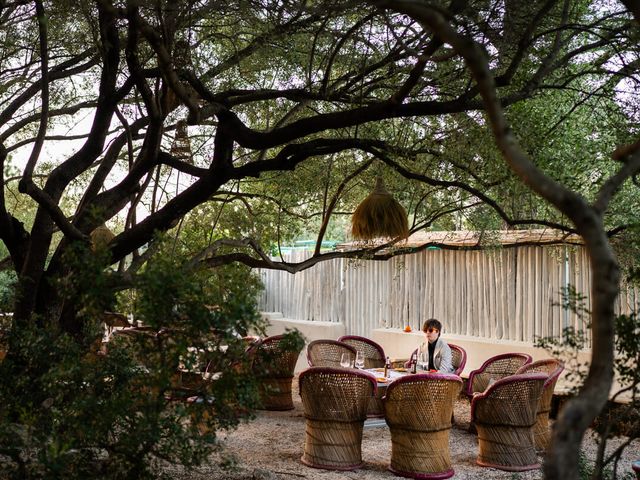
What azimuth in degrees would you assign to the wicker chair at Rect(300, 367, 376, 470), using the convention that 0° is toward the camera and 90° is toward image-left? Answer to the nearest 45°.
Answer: approximately 180°

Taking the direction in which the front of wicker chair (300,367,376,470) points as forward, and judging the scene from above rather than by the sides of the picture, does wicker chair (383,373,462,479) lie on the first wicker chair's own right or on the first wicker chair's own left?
on the first wicker chair's own right

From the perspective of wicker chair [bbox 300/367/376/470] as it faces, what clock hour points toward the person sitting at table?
The person sitting at table is roughly at 1 o'clock from the wicker chair.
